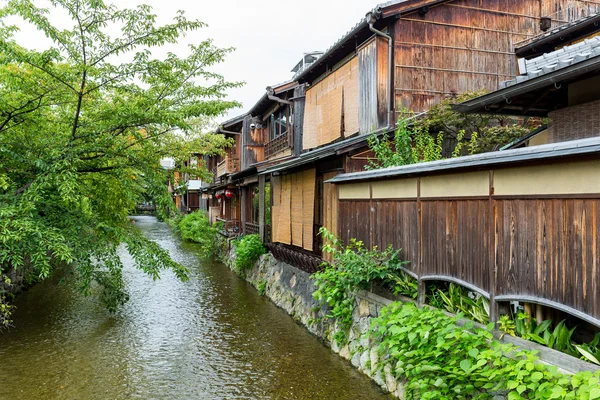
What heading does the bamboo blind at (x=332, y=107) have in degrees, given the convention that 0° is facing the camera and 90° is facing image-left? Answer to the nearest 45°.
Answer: approximately 45°

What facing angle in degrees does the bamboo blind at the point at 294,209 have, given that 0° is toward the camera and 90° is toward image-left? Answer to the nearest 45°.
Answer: approximately 45°

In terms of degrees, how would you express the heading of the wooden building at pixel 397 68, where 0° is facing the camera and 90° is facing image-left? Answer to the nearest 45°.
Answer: approximately 45°

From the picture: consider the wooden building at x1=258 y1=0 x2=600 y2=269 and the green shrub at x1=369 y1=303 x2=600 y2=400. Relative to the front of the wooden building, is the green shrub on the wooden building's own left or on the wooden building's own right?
on the wooden building's own left

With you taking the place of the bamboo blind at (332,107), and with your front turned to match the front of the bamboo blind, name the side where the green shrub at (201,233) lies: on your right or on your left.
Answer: on your right
